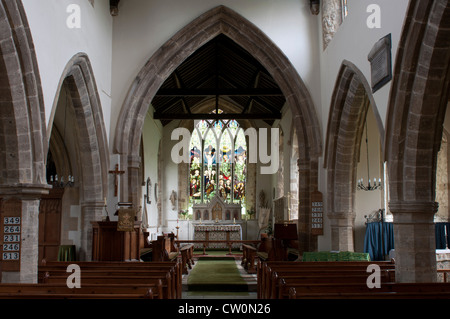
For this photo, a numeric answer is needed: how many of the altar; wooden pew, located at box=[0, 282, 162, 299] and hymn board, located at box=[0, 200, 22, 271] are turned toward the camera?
2

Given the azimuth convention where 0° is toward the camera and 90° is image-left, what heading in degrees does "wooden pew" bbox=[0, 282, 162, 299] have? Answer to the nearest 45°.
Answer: approximately 180°

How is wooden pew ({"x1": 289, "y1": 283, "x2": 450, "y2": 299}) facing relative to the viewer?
away from the camera

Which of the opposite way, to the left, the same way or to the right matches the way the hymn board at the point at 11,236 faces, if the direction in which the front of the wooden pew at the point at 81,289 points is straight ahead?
the opposite way

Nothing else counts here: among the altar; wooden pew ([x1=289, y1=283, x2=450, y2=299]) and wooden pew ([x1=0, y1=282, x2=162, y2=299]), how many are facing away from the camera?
2

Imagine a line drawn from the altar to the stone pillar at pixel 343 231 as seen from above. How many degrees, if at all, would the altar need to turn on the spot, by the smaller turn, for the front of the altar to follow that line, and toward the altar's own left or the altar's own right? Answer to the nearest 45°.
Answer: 0° — it already faces it

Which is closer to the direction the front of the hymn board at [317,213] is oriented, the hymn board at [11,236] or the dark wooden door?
the hymn board

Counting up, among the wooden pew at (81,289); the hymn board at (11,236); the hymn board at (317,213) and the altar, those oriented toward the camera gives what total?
3

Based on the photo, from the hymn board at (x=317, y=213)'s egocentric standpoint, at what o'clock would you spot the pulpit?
The pulpit is roughly at 2 o'clock from the hymn board.
